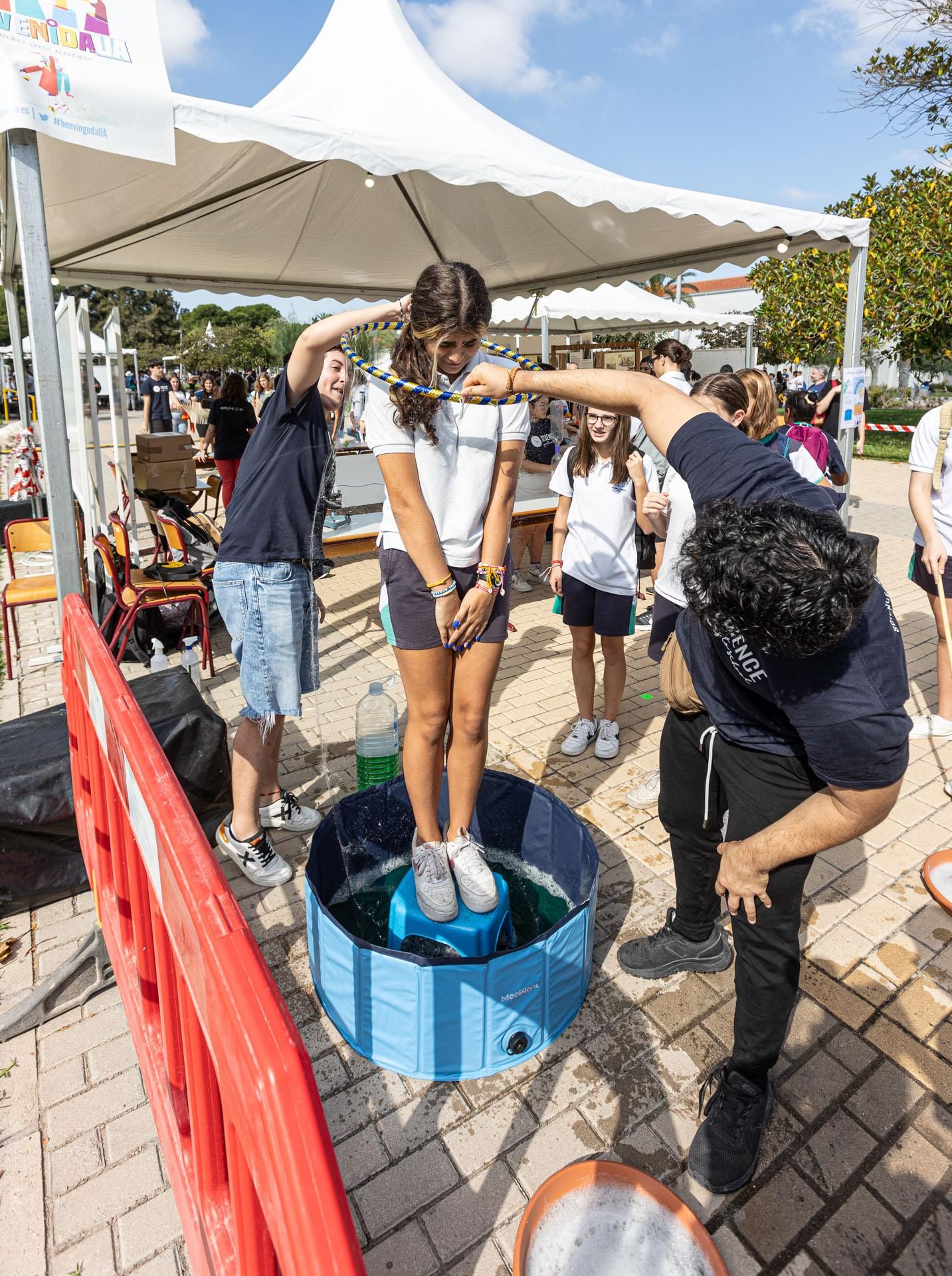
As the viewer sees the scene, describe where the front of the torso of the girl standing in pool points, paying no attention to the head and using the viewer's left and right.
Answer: facing the viewer

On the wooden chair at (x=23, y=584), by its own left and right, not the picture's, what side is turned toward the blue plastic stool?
front

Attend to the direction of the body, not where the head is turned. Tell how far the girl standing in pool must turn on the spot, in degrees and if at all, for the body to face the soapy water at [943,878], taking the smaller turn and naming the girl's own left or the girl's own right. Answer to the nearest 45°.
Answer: approximately 90° to the girl's own left
